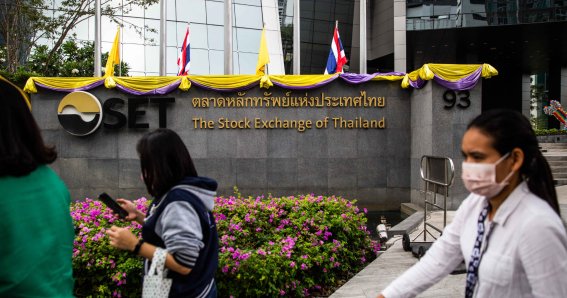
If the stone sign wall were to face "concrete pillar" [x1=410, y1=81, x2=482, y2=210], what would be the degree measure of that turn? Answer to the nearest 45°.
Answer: approximately 90° to its left

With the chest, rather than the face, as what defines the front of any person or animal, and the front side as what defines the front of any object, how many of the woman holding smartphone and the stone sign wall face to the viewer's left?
1

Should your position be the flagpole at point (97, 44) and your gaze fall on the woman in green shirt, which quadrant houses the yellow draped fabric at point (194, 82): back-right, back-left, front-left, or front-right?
front-left

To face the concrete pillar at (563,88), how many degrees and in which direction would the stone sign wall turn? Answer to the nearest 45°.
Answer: approximately 135° to its left

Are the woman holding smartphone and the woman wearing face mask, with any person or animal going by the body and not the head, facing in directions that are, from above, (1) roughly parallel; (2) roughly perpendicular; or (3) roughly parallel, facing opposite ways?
roughly parallel

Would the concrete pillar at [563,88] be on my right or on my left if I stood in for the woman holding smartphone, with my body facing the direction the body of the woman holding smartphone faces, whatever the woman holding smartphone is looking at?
on my right

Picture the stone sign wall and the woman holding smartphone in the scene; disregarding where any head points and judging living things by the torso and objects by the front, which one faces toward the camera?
the stone sign wall

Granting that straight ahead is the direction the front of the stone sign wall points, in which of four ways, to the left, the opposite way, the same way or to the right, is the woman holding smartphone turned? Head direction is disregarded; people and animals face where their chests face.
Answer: to the right

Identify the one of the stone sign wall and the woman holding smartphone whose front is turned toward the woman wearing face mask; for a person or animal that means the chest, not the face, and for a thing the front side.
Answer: the stone sign wall

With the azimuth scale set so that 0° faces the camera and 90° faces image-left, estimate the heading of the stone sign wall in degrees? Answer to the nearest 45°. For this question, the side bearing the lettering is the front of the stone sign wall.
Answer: approximately 0°

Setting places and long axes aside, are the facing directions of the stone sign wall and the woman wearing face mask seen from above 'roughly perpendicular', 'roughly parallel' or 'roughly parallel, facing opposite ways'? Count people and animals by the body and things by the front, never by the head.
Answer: roughly perpendicular

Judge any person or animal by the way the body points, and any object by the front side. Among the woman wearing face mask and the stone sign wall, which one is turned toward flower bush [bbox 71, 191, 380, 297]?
the stone sign wall

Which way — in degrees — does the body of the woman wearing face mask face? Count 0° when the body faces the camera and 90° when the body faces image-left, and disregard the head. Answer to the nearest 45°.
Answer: approximately 45°

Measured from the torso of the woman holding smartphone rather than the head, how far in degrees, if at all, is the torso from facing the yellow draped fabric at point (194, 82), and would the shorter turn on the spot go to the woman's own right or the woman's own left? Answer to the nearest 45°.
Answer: approximately 90° to the woman's own right

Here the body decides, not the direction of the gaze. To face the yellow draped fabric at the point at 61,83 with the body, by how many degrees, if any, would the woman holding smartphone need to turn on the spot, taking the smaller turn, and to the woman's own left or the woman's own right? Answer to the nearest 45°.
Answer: approximately 90° to the woman's own right

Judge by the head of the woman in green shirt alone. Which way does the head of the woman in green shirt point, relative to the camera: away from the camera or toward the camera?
away from the camera

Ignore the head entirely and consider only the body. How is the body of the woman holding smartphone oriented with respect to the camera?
to the viewer's left

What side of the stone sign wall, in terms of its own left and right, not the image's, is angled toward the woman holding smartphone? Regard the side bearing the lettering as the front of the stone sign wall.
front

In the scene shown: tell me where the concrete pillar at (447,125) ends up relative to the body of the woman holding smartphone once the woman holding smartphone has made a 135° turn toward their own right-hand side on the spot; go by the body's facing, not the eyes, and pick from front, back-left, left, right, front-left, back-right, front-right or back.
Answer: front
